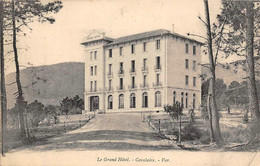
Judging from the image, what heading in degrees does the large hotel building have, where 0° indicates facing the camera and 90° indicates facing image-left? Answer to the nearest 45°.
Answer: approximately 45°

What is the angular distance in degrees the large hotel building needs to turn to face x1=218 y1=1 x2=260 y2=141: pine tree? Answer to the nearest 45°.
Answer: approximately 90° to its left
